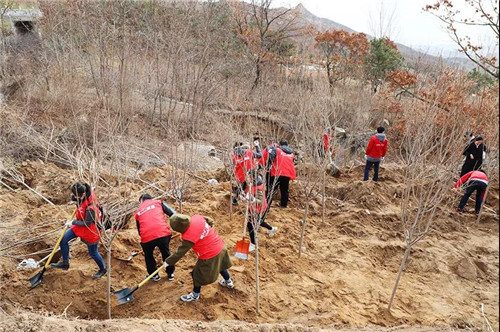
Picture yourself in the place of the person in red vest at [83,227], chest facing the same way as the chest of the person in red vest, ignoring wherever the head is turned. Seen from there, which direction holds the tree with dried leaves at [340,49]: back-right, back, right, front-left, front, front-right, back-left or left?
back-right

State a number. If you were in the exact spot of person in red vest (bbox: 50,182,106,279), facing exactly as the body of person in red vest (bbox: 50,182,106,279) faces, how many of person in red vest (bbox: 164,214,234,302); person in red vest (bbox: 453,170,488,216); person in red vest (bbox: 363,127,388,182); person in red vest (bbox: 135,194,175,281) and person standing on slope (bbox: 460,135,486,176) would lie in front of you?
0

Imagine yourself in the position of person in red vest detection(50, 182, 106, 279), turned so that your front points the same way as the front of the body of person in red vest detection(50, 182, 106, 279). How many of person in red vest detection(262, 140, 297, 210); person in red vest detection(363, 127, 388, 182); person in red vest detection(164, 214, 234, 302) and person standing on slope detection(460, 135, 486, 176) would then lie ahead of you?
0

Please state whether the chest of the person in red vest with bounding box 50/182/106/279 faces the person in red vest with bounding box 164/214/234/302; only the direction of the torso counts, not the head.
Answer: no

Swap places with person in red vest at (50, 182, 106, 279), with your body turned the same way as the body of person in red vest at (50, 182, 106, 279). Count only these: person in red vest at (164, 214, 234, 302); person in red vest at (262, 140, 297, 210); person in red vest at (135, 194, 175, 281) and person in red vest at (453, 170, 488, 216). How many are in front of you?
0

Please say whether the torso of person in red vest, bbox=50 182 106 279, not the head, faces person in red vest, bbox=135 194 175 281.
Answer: no

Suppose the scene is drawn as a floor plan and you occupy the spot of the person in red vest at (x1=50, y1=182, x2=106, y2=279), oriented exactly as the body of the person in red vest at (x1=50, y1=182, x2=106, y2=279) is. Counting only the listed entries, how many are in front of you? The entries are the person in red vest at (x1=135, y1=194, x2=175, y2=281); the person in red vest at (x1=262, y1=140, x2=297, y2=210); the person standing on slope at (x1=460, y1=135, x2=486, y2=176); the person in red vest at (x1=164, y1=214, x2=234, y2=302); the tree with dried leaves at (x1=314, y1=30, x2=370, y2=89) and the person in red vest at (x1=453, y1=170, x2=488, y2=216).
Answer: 0

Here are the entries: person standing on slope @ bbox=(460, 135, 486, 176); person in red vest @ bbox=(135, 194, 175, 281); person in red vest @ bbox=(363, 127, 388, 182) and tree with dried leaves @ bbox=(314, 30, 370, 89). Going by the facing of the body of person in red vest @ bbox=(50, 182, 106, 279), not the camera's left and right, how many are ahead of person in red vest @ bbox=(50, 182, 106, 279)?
0

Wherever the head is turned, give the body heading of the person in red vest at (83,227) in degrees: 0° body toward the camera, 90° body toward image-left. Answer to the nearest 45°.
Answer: approximately 90°

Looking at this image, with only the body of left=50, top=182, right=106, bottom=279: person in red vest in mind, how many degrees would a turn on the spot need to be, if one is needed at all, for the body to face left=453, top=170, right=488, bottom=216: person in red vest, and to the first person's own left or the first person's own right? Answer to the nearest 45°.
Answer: approximately 180°

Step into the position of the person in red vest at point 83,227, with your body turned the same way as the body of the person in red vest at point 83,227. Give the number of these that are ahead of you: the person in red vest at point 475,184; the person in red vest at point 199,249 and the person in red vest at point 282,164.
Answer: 0

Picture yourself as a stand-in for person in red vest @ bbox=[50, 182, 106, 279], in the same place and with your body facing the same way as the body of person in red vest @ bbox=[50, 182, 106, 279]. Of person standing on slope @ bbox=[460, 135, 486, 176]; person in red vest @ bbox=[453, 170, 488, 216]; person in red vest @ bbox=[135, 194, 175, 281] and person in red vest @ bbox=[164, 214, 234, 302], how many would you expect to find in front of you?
0

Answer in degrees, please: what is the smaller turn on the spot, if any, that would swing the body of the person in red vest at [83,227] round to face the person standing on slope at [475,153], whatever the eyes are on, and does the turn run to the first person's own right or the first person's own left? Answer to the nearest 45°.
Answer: approximately 180°

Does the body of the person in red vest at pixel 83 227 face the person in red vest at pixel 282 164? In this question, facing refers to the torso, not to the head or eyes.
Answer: no

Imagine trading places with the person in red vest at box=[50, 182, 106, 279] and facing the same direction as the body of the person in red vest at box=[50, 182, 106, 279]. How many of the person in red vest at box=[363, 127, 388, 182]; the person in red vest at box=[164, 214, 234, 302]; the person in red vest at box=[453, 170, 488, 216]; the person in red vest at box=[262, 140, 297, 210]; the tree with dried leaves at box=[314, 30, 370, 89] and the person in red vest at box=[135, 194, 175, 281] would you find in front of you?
0

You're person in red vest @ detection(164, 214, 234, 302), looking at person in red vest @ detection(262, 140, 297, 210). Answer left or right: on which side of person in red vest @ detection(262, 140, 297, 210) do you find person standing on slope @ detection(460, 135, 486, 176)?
right
